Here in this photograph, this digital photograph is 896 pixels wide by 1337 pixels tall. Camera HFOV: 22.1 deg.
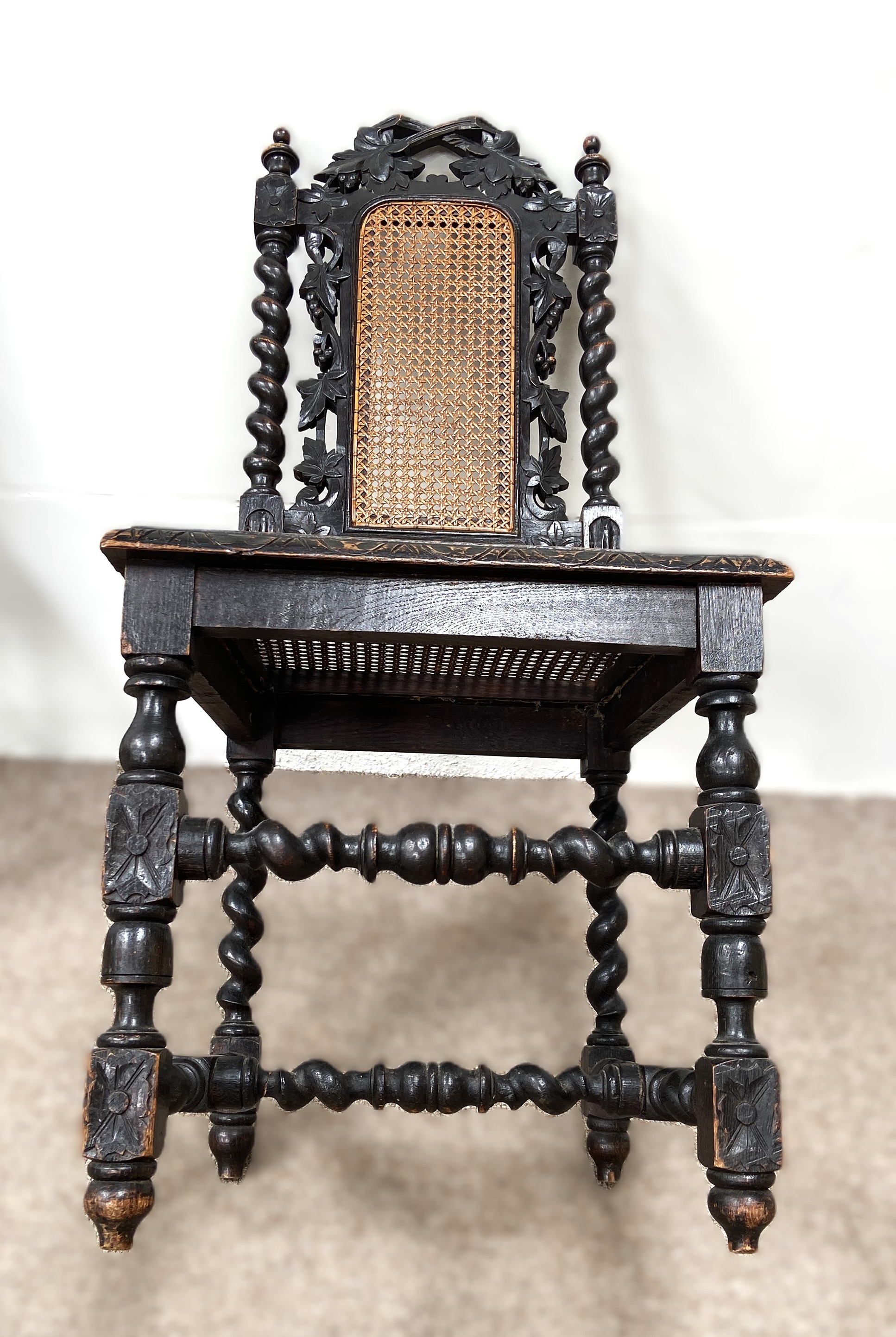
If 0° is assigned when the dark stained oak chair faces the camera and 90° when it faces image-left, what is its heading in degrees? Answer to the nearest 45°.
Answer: approximately 0°
